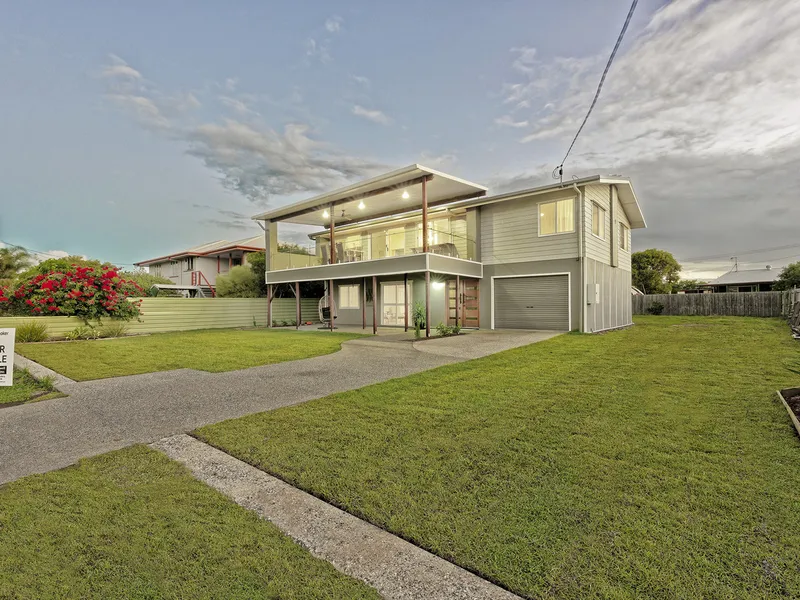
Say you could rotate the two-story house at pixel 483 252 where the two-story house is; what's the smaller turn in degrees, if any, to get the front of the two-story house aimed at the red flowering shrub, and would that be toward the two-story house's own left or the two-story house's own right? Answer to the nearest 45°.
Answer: approximately 45° to the two-story house's own right

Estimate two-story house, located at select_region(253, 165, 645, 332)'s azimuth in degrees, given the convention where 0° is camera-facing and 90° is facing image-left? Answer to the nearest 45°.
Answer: approximately 45°

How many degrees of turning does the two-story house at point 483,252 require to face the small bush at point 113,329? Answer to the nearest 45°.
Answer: approximately 45° to its right

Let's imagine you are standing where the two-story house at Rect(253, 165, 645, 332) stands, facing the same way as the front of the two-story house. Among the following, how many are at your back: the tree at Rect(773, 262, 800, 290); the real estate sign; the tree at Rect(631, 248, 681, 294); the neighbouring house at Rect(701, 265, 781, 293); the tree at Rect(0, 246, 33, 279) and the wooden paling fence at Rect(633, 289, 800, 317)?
4

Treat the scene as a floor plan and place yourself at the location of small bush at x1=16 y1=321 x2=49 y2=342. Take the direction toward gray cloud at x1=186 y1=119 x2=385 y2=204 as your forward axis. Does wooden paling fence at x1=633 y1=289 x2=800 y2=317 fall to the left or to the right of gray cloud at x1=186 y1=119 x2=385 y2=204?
right

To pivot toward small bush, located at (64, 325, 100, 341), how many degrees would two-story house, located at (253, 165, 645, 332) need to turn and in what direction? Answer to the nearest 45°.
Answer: approximately 45° to its right

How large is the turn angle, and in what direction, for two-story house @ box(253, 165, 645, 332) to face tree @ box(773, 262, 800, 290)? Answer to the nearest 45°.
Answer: approximately 180°

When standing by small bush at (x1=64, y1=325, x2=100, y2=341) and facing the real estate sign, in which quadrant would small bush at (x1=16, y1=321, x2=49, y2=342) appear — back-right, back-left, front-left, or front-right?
front-right
